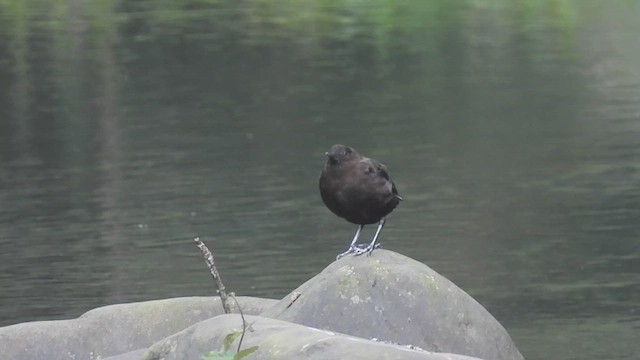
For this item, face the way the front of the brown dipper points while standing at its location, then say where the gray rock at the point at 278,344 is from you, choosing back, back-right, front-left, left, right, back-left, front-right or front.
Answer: front-left

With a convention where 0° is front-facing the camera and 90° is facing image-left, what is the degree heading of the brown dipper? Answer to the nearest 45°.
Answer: approximately 45°

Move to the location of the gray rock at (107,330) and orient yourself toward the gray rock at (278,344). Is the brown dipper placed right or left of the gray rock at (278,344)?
left
